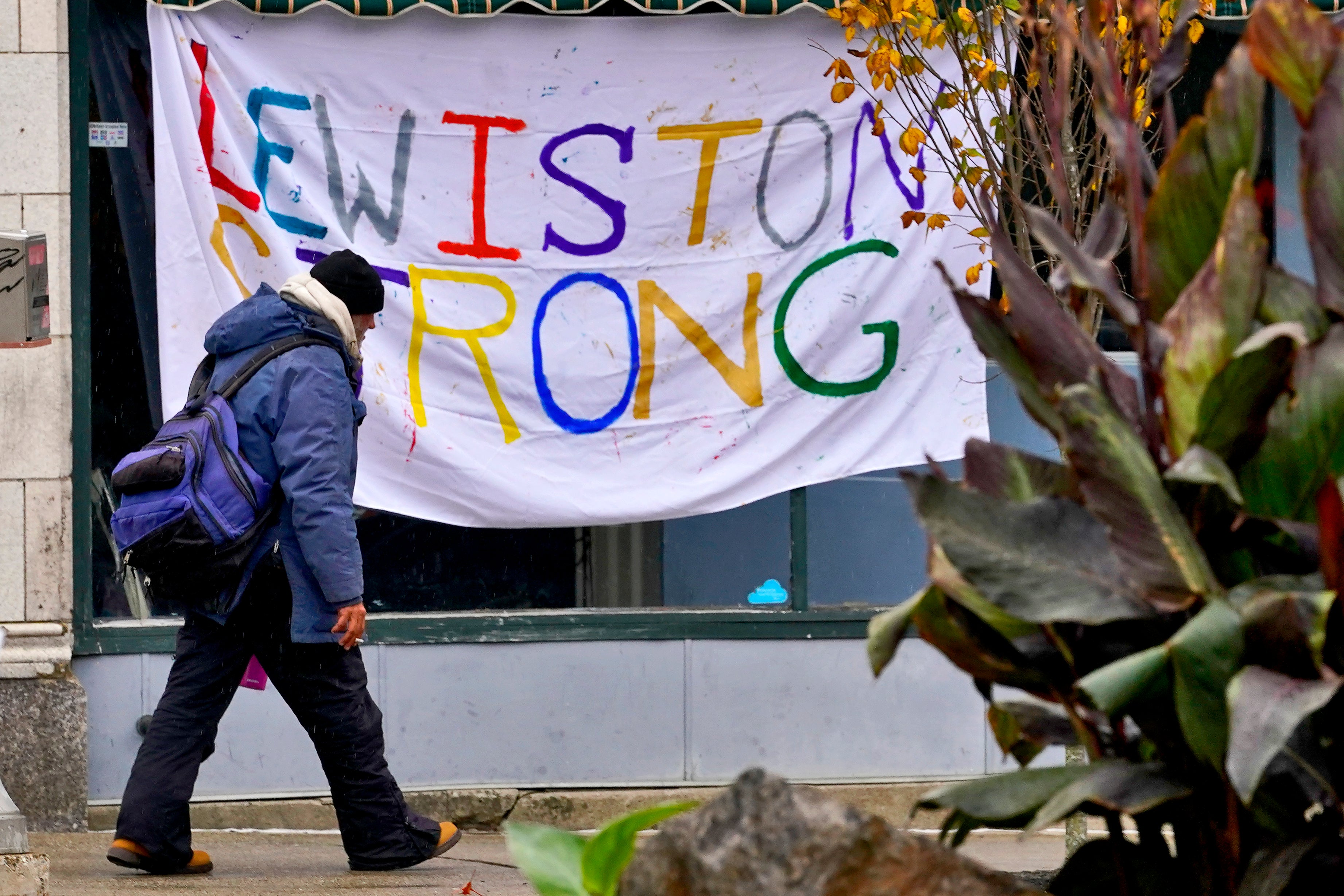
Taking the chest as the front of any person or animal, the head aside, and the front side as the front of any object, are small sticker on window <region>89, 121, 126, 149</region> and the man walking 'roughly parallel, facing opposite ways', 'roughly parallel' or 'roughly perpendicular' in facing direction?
roughly perpendicular

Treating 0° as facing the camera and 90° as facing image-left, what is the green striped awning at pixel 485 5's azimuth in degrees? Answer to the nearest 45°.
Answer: approximately 0°

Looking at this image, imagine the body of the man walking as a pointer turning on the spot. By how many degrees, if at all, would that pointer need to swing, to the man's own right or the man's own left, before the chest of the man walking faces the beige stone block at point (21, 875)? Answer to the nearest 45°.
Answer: approximately 135° to the man's own right

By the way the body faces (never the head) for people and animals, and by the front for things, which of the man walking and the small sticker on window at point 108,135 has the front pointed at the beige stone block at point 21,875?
the small sticker on window

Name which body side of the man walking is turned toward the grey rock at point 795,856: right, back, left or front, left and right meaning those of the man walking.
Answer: right

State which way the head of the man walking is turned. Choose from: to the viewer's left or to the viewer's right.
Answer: to the viewer's right

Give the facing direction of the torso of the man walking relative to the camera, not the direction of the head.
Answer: to the viewer's right

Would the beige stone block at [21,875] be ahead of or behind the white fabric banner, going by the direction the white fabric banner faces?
ahead

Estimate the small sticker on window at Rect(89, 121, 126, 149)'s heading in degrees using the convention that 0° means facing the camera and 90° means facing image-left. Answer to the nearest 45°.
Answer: approximately 0°

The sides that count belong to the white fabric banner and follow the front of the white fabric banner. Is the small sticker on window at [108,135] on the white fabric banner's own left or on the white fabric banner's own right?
on the white fabric banner's own right
